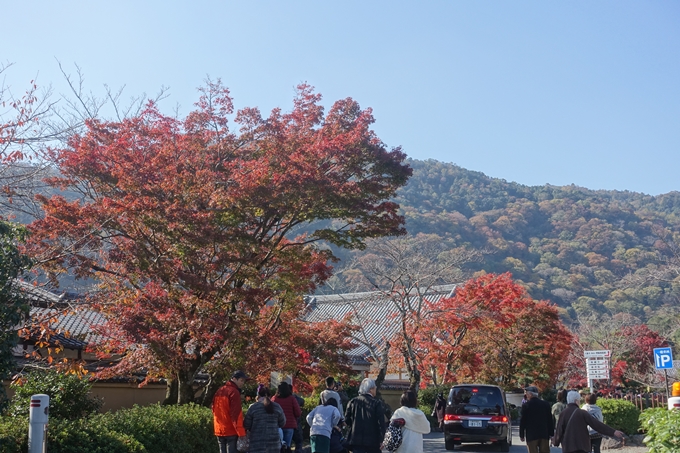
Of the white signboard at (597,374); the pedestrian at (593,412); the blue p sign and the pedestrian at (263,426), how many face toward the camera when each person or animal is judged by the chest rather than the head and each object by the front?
2

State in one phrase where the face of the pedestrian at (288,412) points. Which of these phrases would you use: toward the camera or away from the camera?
away from the camera

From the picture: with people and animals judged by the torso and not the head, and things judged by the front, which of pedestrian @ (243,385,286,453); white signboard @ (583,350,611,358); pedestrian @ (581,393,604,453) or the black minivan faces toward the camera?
the white signboard

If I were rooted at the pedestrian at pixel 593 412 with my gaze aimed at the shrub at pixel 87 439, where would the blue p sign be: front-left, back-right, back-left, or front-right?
back-right

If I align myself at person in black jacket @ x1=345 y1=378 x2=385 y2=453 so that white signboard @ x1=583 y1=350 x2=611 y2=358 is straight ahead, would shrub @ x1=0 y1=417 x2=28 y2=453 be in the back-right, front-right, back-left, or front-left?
back-left

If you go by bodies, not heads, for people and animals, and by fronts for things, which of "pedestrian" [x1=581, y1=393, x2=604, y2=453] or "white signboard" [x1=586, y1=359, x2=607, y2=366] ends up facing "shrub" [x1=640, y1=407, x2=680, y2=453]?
the white signboard

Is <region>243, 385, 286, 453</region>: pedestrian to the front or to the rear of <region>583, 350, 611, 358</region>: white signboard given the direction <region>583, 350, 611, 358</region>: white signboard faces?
to the front

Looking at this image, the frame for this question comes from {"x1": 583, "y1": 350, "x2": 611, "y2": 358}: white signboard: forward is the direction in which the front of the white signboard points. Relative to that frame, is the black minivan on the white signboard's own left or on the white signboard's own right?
on the white signboard's own right

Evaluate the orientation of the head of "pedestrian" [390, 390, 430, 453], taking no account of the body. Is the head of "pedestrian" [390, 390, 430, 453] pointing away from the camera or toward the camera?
away from the camera
